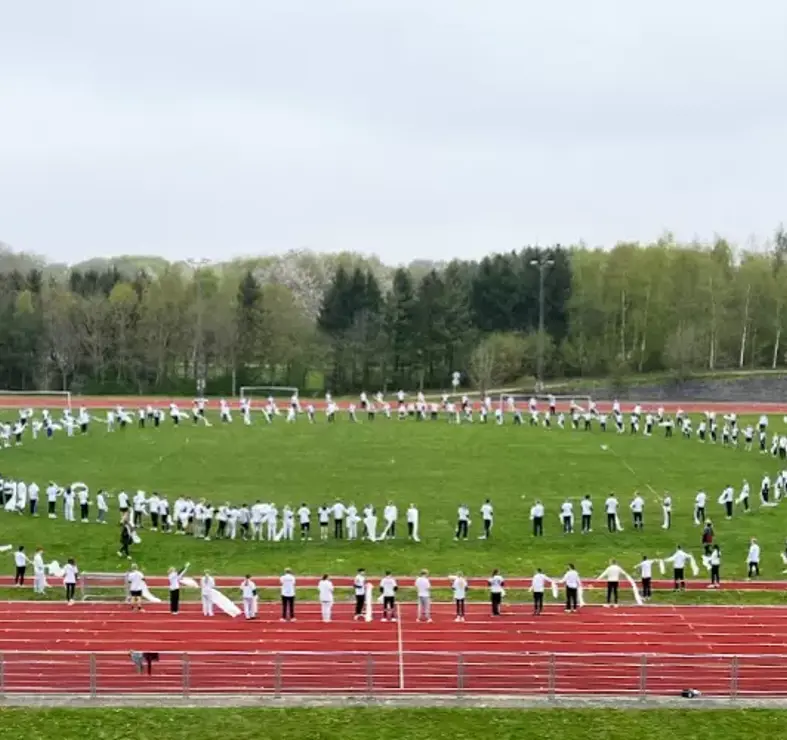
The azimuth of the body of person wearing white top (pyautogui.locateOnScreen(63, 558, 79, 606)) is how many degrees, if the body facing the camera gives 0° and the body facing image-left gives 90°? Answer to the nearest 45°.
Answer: approximately 180°

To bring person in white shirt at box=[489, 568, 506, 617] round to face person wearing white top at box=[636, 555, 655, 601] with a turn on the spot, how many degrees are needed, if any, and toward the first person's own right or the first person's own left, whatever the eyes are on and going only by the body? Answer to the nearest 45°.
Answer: approximately 45° to the first person's own right

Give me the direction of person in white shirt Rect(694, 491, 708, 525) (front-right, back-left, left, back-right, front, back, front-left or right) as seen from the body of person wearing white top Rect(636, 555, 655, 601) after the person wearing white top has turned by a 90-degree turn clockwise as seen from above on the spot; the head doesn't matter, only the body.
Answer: left

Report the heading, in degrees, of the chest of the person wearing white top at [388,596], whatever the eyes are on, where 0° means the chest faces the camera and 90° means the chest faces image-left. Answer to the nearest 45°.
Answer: approximately 180°

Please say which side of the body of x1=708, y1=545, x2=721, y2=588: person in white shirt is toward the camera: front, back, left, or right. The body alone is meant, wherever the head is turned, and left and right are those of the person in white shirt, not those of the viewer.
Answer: back

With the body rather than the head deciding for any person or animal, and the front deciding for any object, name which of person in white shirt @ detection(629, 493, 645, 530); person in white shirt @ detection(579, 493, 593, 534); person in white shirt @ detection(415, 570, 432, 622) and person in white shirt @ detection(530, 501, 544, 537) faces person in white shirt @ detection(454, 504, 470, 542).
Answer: person in white shirt @ detection(415, 570, 432, 622)

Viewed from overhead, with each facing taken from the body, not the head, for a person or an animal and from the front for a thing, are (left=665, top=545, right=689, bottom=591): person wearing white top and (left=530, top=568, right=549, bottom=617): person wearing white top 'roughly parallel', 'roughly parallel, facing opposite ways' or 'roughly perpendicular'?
roughly parallel

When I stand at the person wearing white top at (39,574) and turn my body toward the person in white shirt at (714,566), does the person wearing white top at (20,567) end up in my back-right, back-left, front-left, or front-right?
back-left

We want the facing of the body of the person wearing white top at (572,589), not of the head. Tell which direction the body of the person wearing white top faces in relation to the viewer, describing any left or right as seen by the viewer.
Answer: facing away from the viewer
